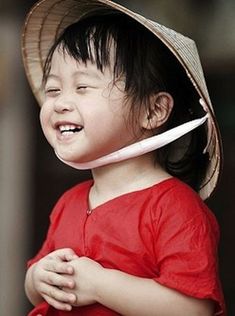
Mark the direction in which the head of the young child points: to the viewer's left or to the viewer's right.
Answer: to the viewer's left

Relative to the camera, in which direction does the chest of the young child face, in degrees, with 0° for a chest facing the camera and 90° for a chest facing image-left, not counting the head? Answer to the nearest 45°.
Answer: approximately 45°
